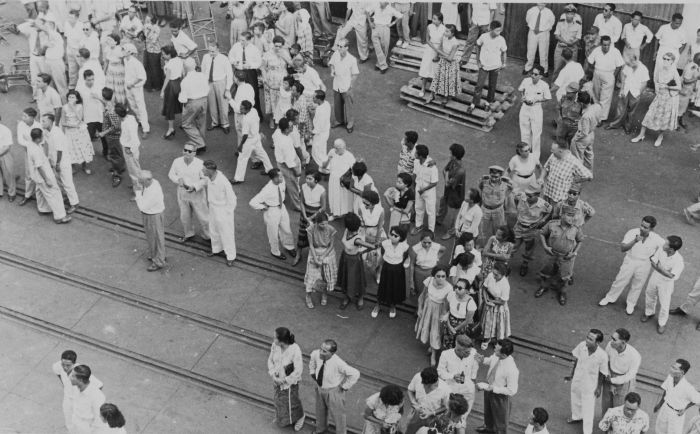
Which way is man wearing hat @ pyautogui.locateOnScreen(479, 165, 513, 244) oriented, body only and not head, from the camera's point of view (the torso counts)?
toward the camera

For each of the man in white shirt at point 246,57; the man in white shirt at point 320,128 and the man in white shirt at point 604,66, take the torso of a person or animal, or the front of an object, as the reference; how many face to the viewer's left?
1

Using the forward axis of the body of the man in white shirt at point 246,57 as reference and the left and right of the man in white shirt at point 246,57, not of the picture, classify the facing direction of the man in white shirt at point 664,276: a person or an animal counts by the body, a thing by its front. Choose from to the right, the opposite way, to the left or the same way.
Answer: to the right

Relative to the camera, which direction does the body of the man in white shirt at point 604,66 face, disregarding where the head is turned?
toward the camera

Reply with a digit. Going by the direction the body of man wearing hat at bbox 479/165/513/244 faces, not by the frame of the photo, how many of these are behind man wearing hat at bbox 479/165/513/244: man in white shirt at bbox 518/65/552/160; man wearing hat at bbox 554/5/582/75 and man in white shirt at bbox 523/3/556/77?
3

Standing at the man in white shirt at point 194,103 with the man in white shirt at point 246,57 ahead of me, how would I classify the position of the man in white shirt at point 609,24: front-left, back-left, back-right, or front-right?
front-right

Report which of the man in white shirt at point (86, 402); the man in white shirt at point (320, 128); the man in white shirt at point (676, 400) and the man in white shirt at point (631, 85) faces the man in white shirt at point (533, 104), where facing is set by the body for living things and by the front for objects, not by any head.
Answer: the man in white shirt at point (631, 85)
